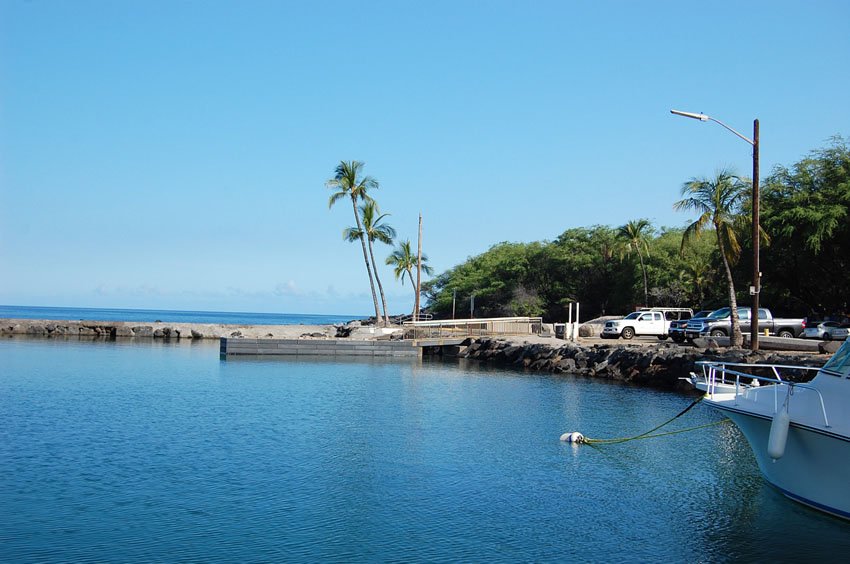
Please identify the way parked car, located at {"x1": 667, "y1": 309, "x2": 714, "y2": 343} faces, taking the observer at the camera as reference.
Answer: facing the viewer and to the left of the viewer

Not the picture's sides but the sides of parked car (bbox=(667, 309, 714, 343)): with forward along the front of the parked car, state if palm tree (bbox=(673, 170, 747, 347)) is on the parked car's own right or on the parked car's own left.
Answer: on the parked car's own left

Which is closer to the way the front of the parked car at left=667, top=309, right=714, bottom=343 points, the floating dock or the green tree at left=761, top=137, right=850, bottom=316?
the floating dock

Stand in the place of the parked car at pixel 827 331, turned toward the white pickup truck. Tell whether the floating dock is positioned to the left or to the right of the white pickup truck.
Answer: left

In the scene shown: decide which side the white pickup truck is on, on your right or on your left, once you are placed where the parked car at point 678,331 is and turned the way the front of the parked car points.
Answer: on your right

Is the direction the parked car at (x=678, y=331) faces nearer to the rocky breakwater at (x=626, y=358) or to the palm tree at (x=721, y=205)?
the rocky breakwater

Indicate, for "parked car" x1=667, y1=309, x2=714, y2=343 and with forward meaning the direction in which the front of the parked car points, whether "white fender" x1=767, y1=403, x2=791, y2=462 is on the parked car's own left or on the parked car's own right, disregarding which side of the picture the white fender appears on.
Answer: on the parked car's own left

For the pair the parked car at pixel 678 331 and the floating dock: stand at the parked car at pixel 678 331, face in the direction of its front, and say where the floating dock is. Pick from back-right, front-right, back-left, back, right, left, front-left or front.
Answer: front-right

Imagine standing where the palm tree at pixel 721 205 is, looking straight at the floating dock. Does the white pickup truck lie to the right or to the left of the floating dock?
right
